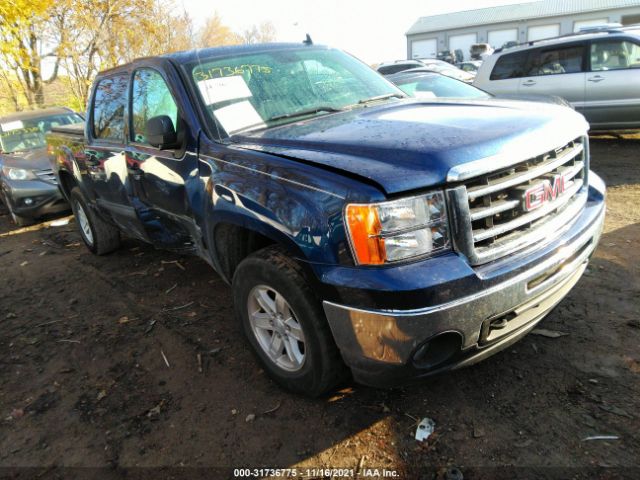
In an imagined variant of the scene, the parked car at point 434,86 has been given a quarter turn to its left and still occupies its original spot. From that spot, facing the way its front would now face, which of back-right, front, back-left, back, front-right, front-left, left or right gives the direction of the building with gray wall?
front-left

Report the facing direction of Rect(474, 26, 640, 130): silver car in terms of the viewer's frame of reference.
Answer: facing to the right of the viewer

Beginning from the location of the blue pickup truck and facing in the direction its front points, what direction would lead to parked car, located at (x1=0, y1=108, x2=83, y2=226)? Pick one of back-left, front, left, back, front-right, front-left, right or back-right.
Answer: back

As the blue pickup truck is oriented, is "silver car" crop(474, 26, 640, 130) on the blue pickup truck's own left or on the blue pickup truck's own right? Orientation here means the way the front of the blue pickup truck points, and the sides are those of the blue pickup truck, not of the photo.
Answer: on the blue pickup truck's own left

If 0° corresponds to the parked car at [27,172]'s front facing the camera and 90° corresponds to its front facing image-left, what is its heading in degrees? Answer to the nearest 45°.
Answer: approximately 315°

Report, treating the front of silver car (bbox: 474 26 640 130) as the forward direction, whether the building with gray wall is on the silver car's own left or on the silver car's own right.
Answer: on the silver car's own left

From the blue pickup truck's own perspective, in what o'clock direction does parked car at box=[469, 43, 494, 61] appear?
The parked car is roughly at 8 o'clock from the blue pickup truck.
